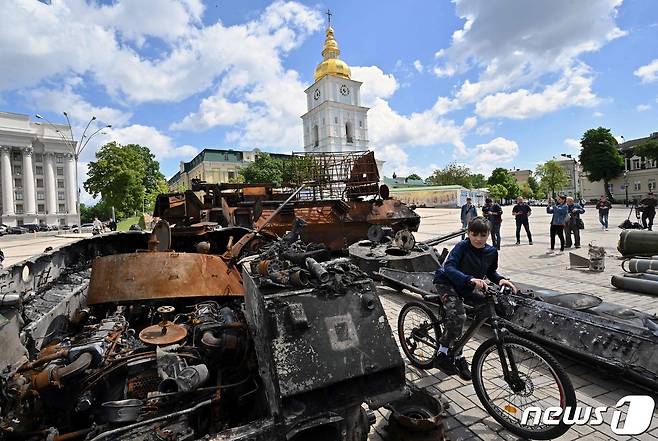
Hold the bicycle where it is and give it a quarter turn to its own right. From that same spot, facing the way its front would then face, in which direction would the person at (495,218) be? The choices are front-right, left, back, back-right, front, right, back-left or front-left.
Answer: back-right

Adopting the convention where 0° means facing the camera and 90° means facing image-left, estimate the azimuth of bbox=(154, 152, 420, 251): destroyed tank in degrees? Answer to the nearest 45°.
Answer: approximately 270°

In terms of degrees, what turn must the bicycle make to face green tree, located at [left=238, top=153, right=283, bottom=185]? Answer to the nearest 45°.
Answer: approximately 180°

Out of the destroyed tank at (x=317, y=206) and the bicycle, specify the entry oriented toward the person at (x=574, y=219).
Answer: the destroyed tank

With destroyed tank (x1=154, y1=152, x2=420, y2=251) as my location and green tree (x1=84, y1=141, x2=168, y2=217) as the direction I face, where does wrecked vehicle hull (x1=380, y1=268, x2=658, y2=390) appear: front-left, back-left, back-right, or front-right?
back-left
